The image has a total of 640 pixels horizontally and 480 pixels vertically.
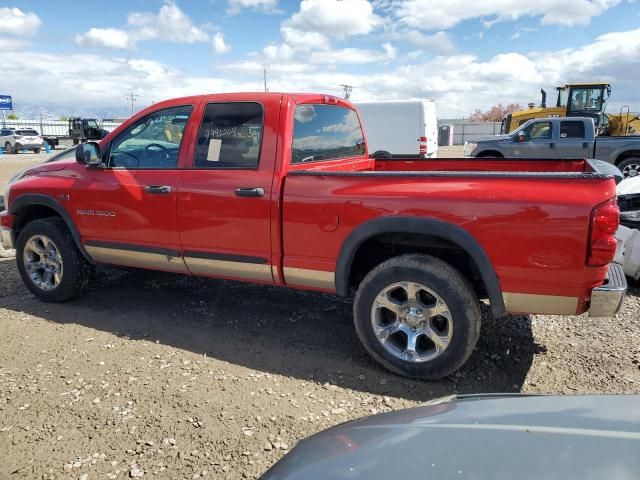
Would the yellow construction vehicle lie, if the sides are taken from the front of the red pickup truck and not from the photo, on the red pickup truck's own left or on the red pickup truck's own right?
on the red pickup truck's own right

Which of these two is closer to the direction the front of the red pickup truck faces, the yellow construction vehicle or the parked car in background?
the parked car in background

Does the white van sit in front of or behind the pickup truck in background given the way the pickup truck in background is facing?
in front

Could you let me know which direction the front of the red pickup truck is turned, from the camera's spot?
facing away from the viewer and to the left of the viewer

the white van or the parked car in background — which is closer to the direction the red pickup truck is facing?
the parked car in background

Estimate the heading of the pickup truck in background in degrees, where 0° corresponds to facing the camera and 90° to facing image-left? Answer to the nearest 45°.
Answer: approximately 90°
